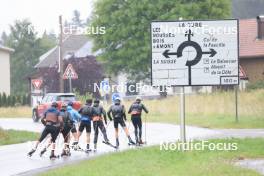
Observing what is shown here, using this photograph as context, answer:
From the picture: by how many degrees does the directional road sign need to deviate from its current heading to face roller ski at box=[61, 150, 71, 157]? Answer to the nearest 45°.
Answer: approximately 90° to its right

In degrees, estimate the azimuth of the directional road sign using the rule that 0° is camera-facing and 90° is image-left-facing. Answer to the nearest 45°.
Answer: approximately 0°
